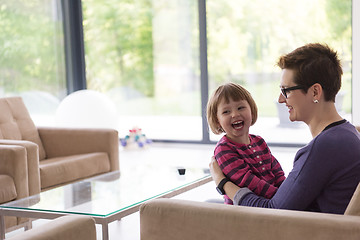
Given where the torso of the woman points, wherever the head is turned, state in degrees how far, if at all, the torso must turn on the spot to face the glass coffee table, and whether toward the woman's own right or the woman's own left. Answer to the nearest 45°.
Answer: approximately 45° to the woman's own right

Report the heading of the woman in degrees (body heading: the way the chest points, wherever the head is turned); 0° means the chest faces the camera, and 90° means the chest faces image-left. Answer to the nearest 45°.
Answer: approximately 90°

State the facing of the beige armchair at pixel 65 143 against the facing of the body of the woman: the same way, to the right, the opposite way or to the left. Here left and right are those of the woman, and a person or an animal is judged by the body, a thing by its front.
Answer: the opposite way

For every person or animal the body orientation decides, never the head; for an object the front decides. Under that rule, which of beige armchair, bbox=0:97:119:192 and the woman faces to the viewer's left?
the woman

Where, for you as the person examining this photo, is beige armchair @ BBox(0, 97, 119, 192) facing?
facing the viewer and to the right of the viewer

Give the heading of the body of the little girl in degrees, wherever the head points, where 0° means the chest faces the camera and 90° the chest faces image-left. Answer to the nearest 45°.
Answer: approximately 315°

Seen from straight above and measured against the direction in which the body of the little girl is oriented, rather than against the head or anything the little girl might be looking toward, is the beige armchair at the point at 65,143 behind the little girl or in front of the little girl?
behind

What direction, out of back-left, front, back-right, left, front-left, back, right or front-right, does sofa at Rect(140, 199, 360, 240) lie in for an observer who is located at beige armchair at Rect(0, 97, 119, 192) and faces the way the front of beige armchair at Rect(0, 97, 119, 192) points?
front-right

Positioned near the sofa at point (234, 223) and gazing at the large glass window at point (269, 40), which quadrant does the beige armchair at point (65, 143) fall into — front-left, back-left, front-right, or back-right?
front-left

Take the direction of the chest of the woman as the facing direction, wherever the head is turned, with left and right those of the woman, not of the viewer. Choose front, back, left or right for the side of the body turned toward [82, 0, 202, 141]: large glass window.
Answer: right

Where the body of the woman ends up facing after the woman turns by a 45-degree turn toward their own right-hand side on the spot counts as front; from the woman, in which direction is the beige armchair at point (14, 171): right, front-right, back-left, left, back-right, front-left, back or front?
front

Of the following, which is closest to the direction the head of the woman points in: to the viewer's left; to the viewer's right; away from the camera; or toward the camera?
to the viewer's left
